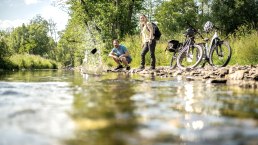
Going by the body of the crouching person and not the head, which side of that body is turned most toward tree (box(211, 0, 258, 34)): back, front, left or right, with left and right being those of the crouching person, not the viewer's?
back

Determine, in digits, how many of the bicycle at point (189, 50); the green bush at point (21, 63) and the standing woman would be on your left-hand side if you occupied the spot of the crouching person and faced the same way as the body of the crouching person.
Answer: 2

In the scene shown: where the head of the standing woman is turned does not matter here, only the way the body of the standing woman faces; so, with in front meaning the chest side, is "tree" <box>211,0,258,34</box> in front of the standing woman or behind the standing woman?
behind

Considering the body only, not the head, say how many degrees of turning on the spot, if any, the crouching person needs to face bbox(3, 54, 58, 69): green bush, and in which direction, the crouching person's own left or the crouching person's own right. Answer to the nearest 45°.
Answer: approximately 90° to the crouching person's own right

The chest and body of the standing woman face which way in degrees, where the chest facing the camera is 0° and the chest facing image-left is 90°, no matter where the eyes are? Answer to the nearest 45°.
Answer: approximately 45°

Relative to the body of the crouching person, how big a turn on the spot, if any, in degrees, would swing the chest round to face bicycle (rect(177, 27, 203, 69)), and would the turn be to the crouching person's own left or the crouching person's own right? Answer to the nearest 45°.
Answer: approximately 90° to the crouching person's own left
